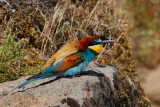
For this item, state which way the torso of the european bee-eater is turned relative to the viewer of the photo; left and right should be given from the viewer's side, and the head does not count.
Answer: facing to the right of the viewer
